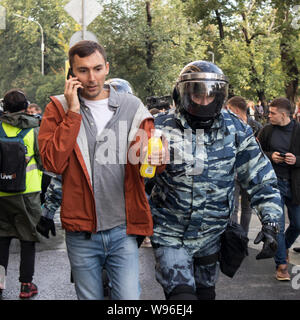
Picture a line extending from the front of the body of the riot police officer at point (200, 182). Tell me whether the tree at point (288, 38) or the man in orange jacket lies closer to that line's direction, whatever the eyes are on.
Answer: the man in orange jacket

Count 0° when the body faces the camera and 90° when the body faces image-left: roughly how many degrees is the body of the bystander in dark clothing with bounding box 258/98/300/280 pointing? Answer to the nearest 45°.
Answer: approximately 0°

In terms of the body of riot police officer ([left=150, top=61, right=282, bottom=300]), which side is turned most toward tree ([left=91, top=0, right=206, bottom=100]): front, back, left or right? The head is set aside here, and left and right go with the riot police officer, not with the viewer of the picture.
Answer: back

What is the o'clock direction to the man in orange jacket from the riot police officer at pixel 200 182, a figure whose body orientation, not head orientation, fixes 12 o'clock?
The man in orange jacket is roughly at 2 o'clock from the riot police officer.

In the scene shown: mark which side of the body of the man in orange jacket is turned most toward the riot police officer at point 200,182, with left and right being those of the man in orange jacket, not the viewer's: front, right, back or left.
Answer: left

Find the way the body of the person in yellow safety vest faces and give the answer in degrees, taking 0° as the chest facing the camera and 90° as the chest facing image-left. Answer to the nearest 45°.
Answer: approximately 180°

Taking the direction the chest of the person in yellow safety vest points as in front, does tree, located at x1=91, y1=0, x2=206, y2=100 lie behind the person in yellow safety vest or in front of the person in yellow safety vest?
in front

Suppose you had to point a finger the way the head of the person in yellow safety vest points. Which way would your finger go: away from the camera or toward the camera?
away from the camera

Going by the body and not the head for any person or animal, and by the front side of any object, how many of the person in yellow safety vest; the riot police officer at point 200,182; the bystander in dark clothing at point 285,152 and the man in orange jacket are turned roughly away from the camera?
1
